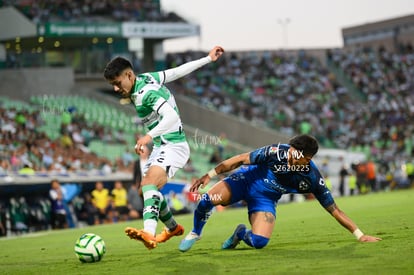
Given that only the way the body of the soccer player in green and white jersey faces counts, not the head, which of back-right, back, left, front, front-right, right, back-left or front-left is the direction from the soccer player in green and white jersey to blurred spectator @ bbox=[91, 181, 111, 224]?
back-right

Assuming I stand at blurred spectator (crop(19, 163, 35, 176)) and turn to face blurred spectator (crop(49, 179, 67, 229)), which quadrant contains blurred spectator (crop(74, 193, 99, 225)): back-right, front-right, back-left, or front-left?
front-left

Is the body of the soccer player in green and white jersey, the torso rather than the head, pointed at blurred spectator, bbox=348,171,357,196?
no

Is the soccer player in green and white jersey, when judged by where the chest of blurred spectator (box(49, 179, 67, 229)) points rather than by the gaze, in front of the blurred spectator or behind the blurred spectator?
in front

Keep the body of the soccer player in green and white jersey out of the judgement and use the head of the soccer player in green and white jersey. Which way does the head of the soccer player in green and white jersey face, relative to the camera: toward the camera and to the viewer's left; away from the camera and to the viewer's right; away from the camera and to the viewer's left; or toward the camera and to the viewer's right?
toward the camera and to the viewer's left

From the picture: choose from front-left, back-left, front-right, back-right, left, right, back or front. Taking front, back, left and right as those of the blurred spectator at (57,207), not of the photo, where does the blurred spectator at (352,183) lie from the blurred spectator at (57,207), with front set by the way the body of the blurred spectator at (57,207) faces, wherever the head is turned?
left

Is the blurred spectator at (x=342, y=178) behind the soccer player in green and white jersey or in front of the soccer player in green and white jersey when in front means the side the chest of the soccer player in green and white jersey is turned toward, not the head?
behind

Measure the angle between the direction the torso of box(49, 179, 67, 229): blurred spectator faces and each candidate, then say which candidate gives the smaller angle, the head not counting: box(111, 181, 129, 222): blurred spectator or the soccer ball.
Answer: the soccer ball

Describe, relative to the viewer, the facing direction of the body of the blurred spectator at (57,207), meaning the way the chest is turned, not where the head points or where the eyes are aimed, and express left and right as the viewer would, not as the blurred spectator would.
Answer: facing the viewer and to the right of the viewer

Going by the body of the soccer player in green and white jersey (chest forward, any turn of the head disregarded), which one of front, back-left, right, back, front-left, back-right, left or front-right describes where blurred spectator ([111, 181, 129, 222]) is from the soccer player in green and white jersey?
back-right

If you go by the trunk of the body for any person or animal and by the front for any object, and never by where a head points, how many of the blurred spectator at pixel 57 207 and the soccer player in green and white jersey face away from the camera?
0

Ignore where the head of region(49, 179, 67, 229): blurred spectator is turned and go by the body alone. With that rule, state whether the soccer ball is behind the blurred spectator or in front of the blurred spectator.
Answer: in front

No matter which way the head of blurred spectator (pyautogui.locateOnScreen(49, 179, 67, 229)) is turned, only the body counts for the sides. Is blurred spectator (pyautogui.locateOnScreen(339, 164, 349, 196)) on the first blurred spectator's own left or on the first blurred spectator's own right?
on the first blurred spectator's own left

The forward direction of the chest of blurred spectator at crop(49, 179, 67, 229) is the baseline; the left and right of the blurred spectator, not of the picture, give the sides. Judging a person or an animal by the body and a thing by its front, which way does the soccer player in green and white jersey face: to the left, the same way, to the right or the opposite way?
to the right
